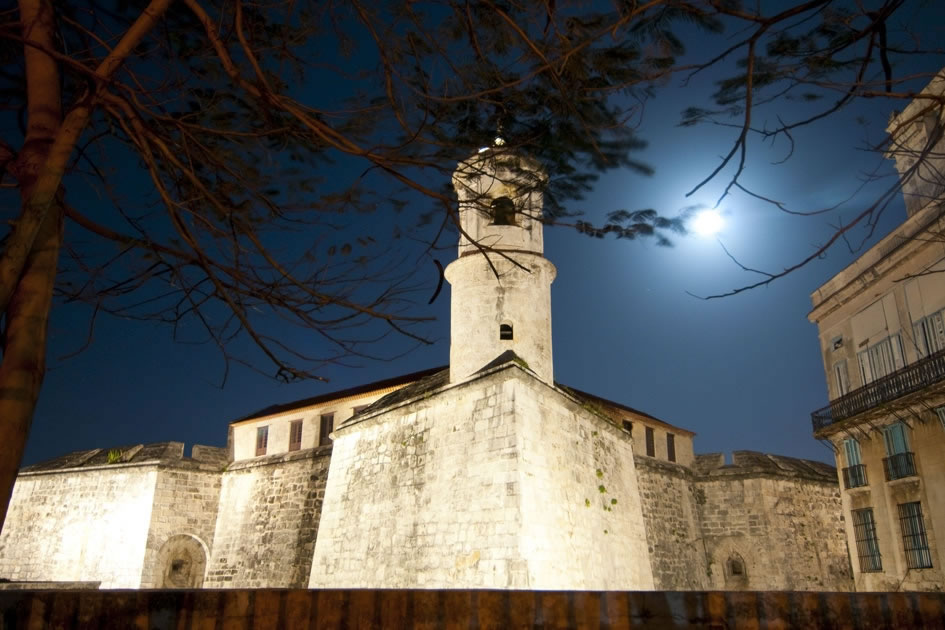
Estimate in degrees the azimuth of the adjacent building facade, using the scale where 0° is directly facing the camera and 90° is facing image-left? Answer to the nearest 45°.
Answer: approximately 45°
